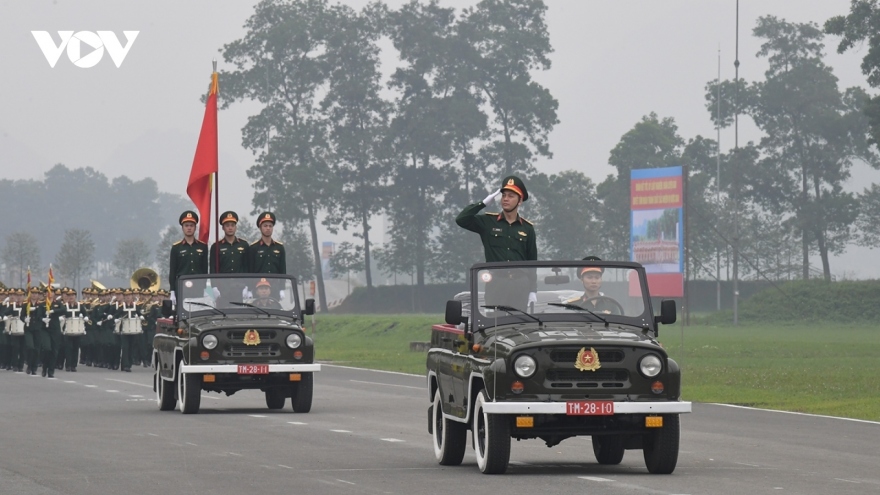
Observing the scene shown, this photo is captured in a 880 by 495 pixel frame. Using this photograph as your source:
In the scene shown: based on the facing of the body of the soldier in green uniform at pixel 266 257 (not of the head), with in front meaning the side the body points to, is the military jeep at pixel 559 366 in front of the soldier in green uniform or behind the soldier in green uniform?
in front

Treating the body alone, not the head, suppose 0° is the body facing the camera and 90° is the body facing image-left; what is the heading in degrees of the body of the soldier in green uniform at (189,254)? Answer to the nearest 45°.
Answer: approximately 0°

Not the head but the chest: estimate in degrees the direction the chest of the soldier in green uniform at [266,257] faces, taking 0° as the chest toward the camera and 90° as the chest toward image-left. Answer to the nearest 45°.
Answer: approximately 0°
